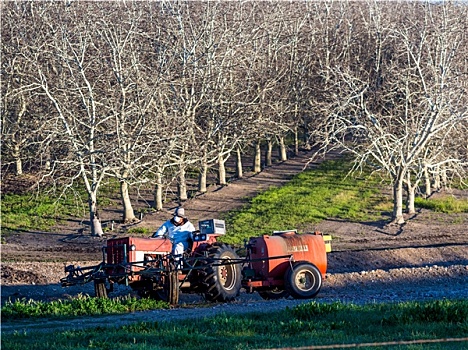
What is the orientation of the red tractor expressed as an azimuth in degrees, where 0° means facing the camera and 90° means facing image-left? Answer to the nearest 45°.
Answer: approximately 45°

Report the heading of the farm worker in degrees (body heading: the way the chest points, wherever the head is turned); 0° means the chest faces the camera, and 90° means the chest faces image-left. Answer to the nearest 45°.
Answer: approximately 45°

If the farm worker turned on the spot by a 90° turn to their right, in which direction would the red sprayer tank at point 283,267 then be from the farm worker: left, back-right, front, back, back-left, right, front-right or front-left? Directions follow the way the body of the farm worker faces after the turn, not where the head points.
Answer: back-right
